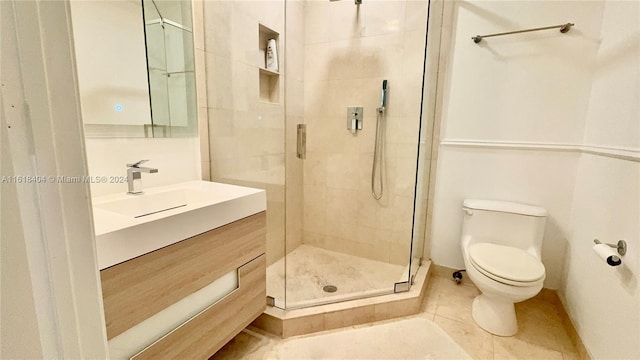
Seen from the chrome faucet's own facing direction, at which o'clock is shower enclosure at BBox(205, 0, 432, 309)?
The shower enclosure is roughly at 10 o'clock from the chrome faucet.

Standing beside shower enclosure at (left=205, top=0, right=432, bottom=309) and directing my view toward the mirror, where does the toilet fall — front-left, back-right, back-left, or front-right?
back-left

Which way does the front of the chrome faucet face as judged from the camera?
facing the viewer and to the right of the viewer

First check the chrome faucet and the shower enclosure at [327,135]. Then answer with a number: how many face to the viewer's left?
0

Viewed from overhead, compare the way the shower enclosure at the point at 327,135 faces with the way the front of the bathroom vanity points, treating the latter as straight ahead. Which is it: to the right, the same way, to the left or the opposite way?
to the right

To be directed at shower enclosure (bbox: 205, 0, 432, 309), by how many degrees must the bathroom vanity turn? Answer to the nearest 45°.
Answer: approximately 90° to its left

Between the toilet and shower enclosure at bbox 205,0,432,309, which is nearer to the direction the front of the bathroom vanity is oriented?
the toilet

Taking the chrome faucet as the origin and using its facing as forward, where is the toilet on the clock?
The toilet is roughly at 11 o'clock from the chrome faucet.

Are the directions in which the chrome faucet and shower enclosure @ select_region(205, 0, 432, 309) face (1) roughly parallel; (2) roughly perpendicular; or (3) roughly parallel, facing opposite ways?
roughly perpendicular

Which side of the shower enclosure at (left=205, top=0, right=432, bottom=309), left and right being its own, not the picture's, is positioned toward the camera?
front

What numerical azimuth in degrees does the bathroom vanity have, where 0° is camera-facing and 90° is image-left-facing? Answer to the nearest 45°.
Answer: approximately 315°
